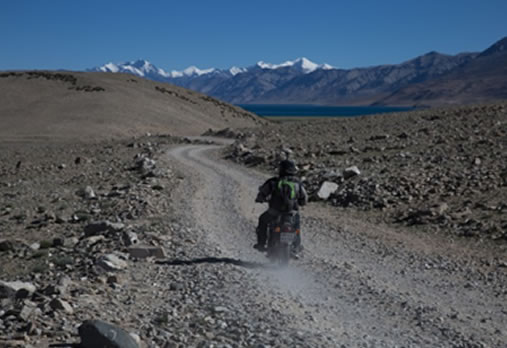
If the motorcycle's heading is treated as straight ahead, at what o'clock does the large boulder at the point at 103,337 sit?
The large boulder is roughly at 7 o'clock from the motorcycle.

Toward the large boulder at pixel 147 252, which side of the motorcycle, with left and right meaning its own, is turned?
left

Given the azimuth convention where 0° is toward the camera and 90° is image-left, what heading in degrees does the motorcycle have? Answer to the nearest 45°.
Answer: approximately 180°

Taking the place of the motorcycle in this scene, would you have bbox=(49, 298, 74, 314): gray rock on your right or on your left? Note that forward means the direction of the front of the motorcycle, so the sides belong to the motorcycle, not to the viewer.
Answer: on your left

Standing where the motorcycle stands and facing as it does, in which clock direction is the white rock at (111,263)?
The white rock is roughly at 9 o'clock from the motorcycle.

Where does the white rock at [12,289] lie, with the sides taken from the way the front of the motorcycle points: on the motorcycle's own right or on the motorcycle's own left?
on the motorcycle's own left

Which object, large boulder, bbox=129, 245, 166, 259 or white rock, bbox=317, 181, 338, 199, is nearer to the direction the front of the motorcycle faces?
the white rock
